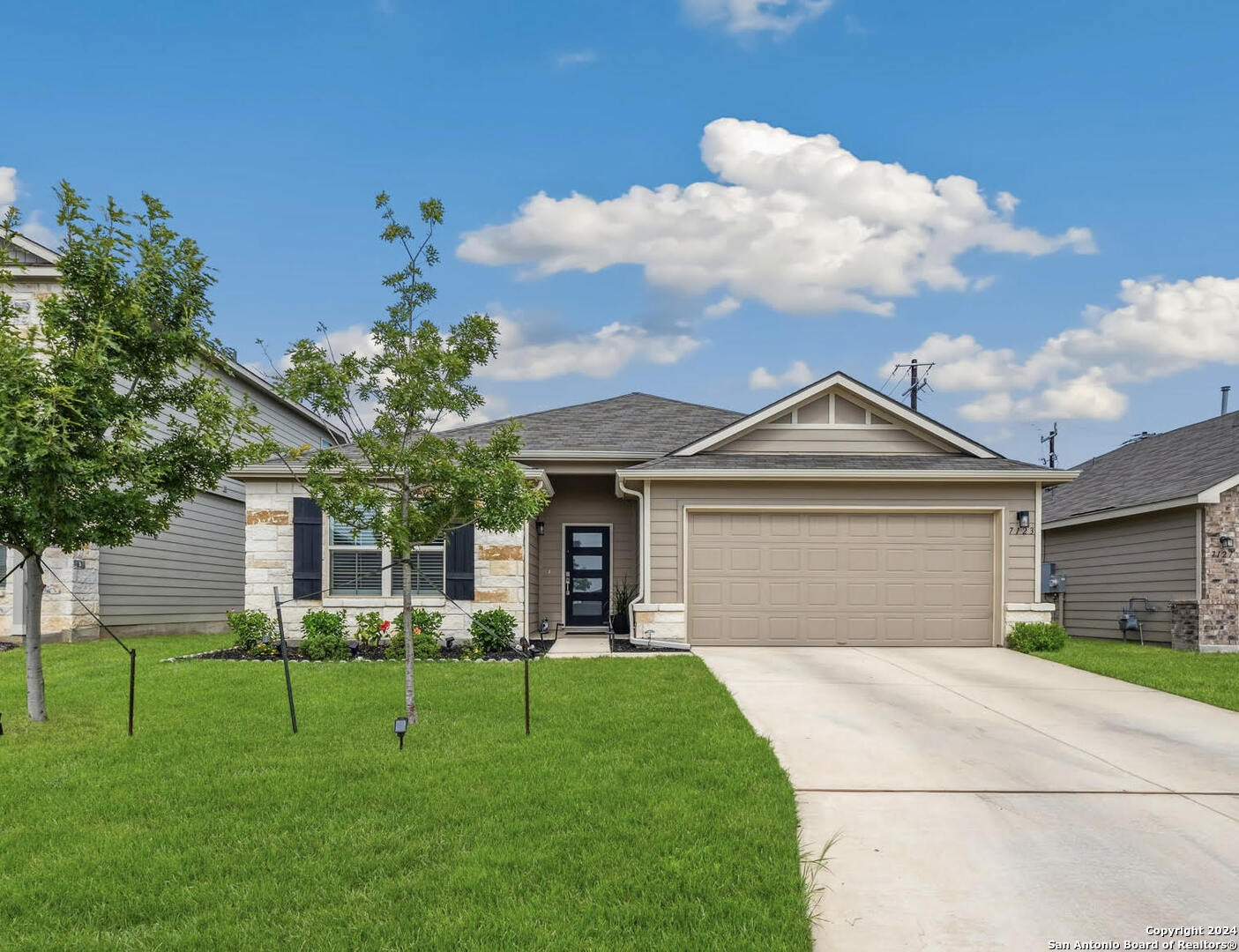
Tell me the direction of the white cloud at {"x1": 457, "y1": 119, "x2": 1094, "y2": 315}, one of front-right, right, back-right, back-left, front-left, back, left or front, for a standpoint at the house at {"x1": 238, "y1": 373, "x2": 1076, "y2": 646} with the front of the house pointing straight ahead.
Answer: back

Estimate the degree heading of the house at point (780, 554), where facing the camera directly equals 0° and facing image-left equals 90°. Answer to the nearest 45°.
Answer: approximately 0°

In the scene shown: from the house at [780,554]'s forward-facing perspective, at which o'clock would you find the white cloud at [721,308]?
The white cloud is roughly at 6 o'clock from the house.

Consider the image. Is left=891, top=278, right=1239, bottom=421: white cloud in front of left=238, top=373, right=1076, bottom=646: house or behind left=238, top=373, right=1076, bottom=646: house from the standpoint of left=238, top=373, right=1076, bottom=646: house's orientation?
behind

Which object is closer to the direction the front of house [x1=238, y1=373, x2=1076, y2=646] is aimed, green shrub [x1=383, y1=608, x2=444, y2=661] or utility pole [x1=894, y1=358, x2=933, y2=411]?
the green shrub

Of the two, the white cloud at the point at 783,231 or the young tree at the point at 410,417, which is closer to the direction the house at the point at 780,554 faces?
the young tree

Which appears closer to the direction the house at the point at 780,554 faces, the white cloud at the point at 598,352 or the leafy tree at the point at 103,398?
the leafy tree

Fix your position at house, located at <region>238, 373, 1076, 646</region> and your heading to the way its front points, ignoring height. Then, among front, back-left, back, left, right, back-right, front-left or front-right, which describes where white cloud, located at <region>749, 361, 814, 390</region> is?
back
